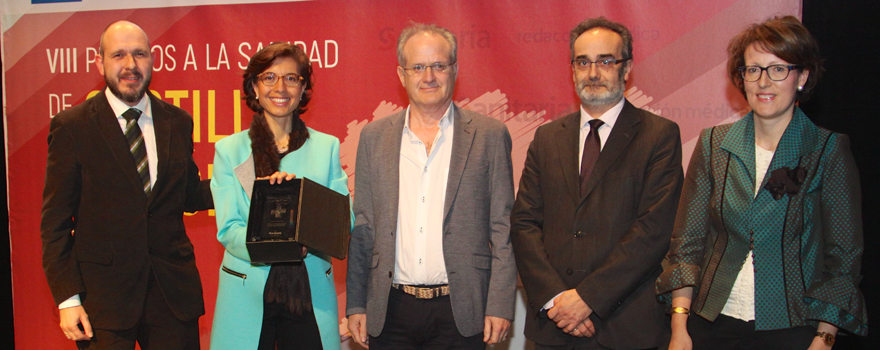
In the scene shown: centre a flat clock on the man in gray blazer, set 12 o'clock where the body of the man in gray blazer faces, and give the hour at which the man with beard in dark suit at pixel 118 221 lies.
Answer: The man with beard in dark suit is roughly at 3 o'clock from the man in gray blazer.

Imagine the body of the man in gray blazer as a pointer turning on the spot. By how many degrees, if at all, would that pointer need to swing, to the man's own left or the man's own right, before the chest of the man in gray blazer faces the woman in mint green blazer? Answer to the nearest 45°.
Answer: approximately 90° to the man's own right

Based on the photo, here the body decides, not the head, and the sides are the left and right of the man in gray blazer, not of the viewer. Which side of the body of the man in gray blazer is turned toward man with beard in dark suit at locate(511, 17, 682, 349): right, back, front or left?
left

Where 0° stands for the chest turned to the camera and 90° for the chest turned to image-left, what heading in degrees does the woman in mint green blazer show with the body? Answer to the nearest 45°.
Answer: approximately 0°

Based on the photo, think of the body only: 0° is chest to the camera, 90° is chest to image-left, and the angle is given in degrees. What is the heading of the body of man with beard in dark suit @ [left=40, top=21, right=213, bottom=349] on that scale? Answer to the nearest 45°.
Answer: approximately 315°

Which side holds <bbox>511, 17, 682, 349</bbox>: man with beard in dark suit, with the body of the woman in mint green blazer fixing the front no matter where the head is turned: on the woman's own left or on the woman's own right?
on the woman's own left

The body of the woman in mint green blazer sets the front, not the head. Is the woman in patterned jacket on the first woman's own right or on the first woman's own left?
on the first woman's own left

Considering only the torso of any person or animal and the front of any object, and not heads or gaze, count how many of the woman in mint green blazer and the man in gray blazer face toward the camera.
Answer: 2

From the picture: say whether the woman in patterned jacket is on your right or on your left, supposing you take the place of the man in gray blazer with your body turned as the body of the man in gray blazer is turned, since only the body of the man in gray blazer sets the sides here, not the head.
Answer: on your left
